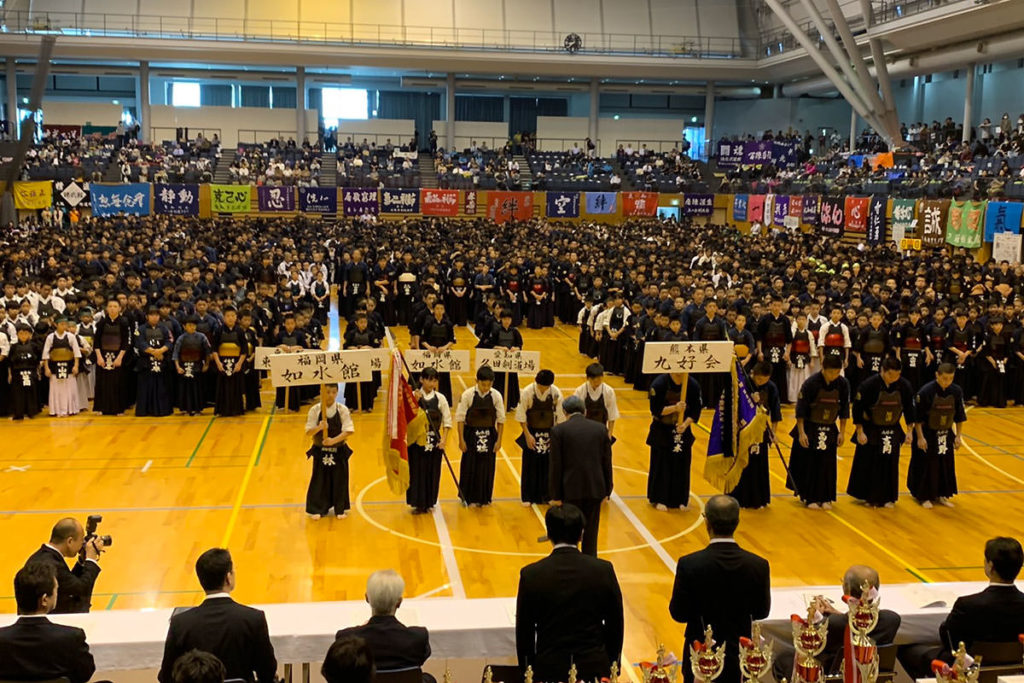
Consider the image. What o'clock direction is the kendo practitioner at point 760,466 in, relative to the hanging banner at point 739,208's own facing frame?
The kendo practitioner is roughly at 12 o'clock from the hanging banner.

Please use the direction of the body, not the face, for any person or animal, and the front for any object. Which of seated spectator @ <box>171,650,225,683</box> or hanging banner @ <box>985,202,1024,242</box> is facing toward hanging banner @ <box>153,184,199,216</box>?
the seated spectator

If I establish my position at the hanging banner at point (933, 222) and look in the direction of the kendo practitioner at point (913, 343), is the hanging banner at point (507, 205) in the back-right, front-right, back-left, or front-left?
back-right

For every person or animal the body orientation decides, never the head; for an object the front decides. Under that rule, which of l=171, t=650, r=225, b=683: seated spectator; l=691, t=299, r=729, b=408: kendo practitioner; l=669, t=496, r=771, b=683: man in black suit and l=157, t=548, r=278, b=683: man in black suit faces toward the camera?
the kendo practitioner

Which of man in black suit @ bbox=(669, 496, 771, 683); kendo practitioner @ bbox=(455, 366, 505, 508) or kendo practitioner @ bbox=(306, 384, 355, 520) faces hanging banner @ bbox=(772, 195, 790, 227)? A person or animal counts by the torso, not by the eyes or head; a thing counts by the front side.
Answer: the man in black suit

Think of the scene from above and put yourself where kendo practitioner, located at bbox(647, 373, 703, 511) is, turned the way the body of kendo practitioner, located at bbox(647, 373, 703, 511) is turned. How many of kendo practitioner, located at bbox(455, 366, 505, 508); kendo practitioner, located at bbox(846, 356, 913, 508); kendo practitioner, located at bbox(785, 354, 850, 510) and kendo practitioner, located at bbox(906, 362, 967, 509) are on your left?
3

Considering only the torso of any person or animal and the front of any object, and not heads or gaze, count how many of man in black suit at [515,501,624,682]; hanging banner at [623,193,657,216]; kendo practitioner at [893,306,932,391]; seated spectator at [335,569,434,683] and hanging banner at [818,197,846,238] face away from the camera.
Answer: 2

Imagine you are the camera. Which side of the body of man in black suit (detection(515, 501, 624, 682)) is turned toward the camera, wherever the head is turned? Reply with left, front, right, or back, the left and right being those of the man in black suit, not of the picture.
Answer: back

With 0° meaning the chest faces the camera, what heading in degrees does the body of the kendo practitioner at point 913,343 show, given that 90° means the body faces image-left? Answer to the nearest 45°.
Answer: approximately 0°
